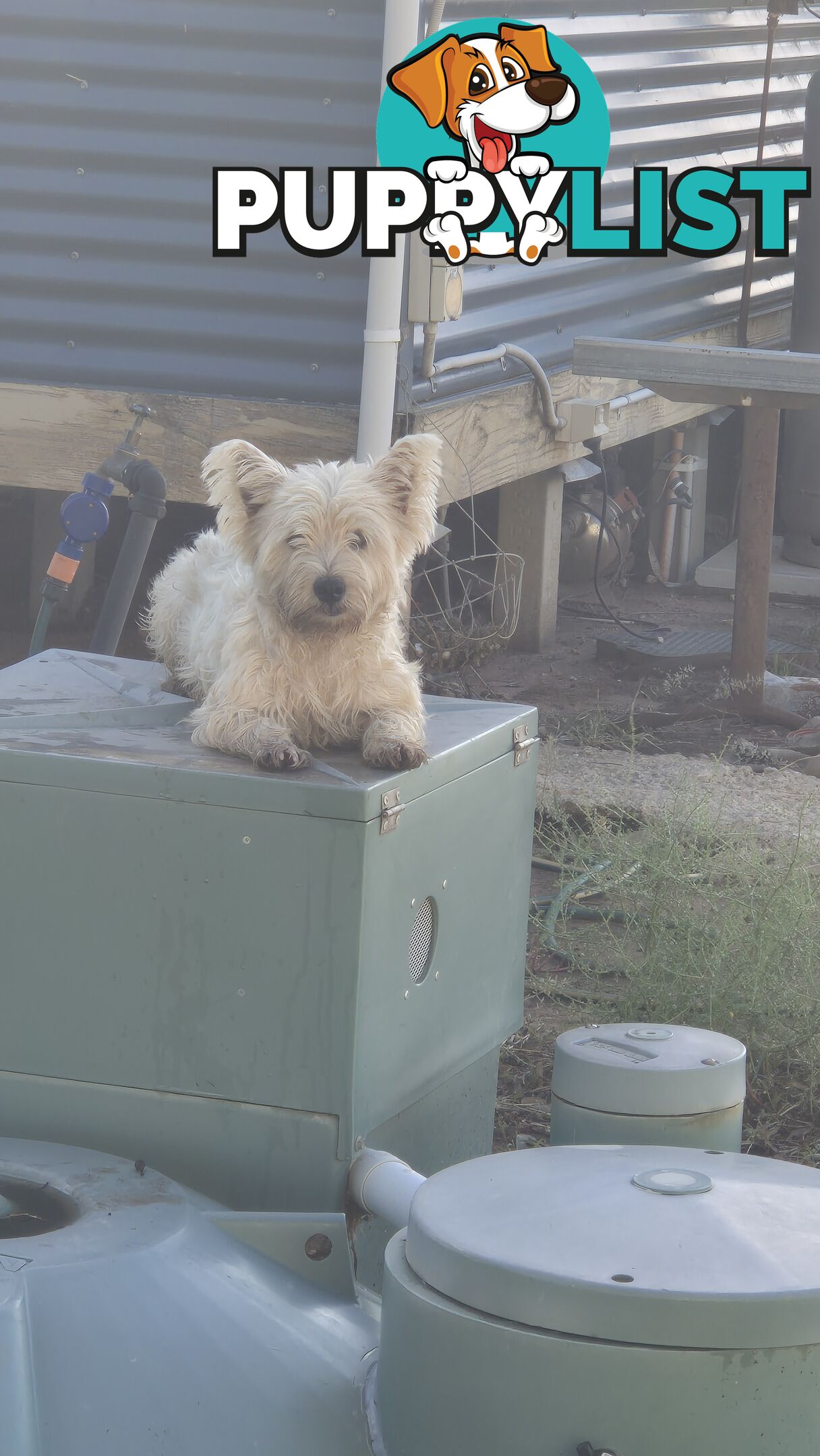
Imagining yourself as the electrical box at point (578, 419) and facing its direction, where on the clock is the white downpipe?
The white downpipe is roughly at 2 o'clock from the electrical box.

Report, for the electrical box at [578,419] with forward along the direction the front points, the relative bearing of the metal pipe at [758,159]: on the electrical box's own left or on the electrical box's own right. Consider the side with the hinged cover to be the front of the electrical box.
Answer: on the electrical box's own left

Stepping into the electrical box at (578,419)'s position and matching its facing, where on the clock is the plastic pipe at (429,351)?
The plastic pipe is roughly at 2 o'clock from the electrical box.

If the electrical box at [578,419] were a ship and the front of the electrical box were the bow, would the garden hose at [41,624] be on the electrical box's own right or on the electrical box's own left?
on the electrical box's own right

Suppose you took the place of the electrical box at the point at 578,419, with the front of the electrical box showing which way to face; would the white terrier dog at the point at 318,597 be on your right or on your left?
on your right

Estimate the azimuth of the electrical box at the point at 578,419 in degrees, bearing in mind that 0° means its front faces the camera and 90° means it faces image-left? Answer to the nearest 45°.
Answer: approximately 315°

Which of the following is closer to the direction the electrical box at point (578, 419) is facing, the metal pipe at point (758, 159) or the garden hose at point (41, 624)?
the garden hose

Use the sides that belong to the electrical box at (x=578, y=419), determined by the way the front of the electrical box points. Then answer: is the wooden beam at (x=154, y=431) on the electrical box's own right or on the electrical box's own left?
on the electrical box's own right
